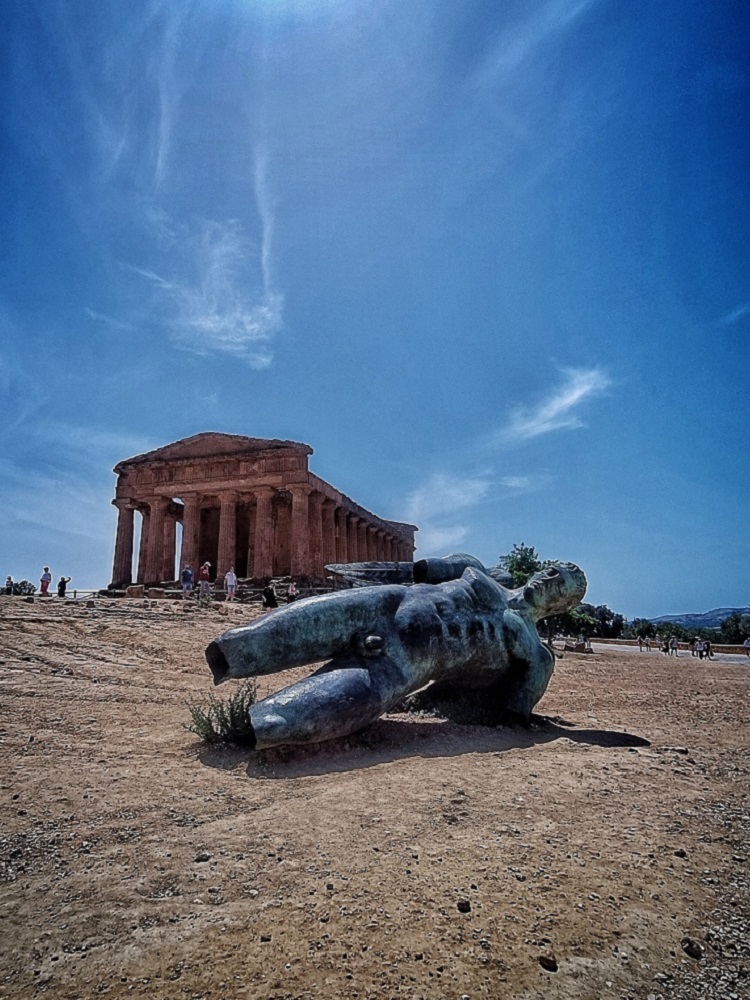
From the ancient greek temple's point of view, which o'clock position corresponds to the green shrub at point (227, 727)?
The green shrub is roughly at 12 o'clock from the ancient greek temple.

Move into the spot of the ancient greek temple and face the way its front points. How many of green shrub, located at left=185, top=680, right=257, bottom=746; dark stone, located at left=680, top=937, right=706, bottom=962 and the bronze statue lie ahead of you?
3

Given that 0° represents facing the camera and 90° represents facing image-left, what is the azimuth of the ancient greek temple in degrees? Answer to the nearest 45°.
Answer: approximately 0°

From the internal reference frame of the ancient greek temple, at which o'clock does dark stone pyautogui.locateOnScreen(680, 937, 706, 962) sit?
The dark stone is roughly at 12 o'clock from the ancient greek temple.

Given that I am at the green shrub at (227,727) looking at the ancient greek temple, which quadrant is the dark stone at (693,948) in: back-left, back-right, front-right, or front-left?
back-right

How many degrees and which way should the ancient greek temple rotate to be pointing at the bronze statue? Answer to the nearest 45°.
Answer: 0° — it already faces it
